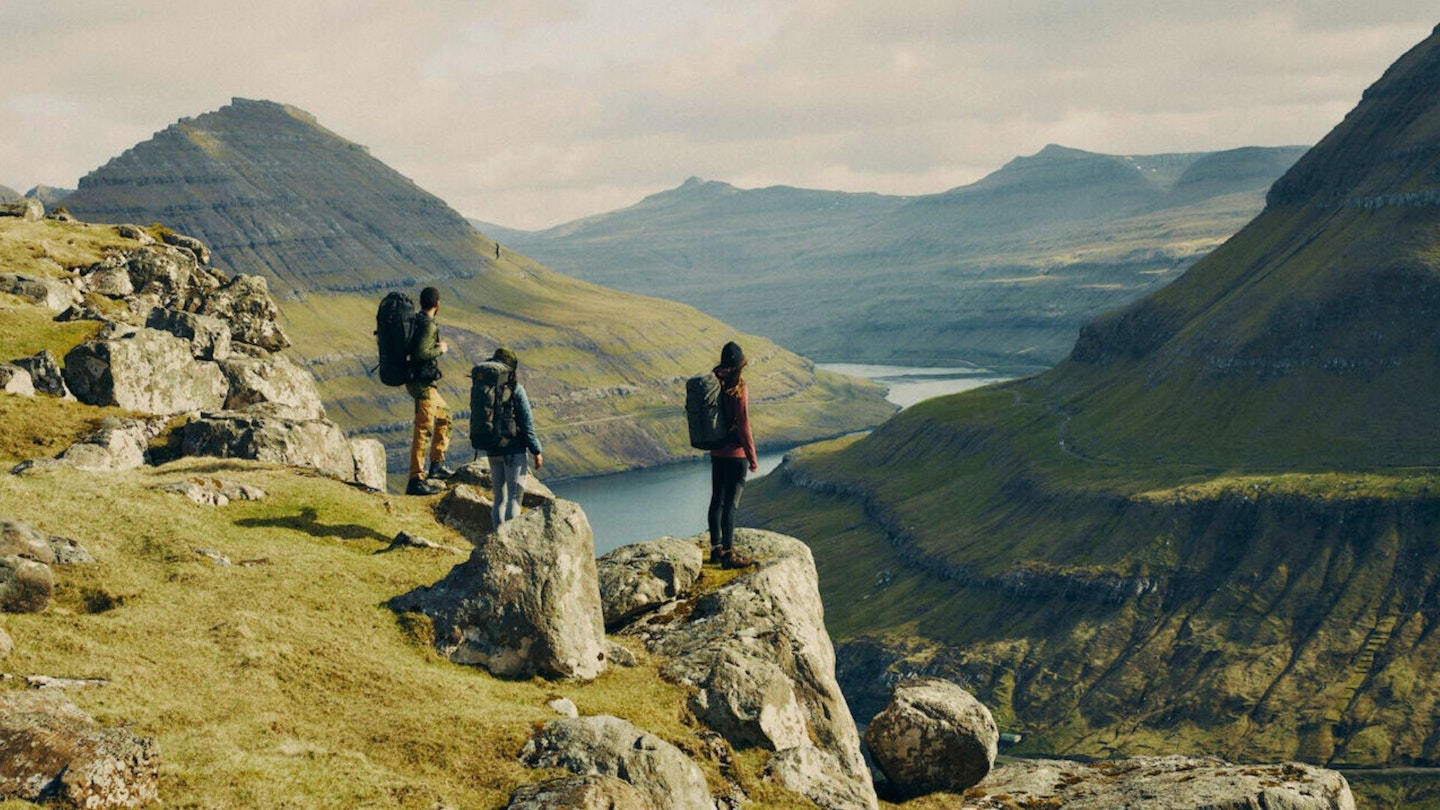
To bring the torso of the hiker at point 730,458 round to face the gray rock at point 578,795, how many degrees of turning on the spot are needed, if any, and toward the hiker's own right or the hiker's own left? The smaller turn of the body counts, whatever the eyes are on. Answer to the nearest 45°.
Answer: approximately 90° to the hiker's own right

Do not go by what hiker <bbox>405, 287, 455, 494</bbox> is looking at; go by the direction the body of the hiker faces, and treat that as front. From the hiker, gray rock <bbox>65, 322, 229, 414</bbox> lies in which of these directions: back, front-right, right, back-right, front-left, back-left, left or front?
back-left

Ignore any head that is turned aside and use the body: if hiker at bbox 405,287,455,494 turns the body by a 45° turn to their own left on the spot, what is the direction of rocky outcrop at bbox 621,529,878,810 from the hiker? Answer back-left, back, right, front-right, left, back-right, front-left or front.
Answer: right

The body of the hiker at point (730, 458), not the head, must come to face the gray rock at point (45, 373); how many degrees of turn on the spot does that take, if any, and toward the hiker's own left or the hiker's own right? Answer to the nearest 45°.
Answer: approximately 135° to the hiker's own left

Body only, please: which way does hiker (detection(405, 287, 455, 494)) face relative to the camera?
to the viewer's right

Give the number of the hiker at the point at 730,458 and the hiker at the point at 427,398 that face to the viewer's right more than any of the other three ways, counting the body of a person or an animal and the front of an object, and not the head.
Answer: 2

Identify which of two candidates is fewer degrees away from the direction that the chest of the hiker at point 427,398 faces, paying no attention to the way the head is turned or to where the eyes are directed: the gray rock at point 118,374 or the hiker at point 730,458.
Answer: the hiker

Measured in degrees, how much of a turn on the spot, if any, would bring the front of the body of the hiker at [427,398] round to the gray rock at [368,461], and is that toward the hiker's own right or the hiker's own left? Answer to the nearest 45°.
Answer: approximately 90° to the hiker's own left

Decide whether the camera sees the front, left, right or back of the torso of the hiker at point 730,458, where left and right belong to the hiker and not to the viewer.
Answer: right

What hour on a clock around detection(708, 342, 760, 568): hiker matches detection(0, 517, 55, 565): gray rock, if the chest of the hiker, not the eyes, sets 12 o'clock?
The gray rock is roughly at 7 o'clock from the hiker.
